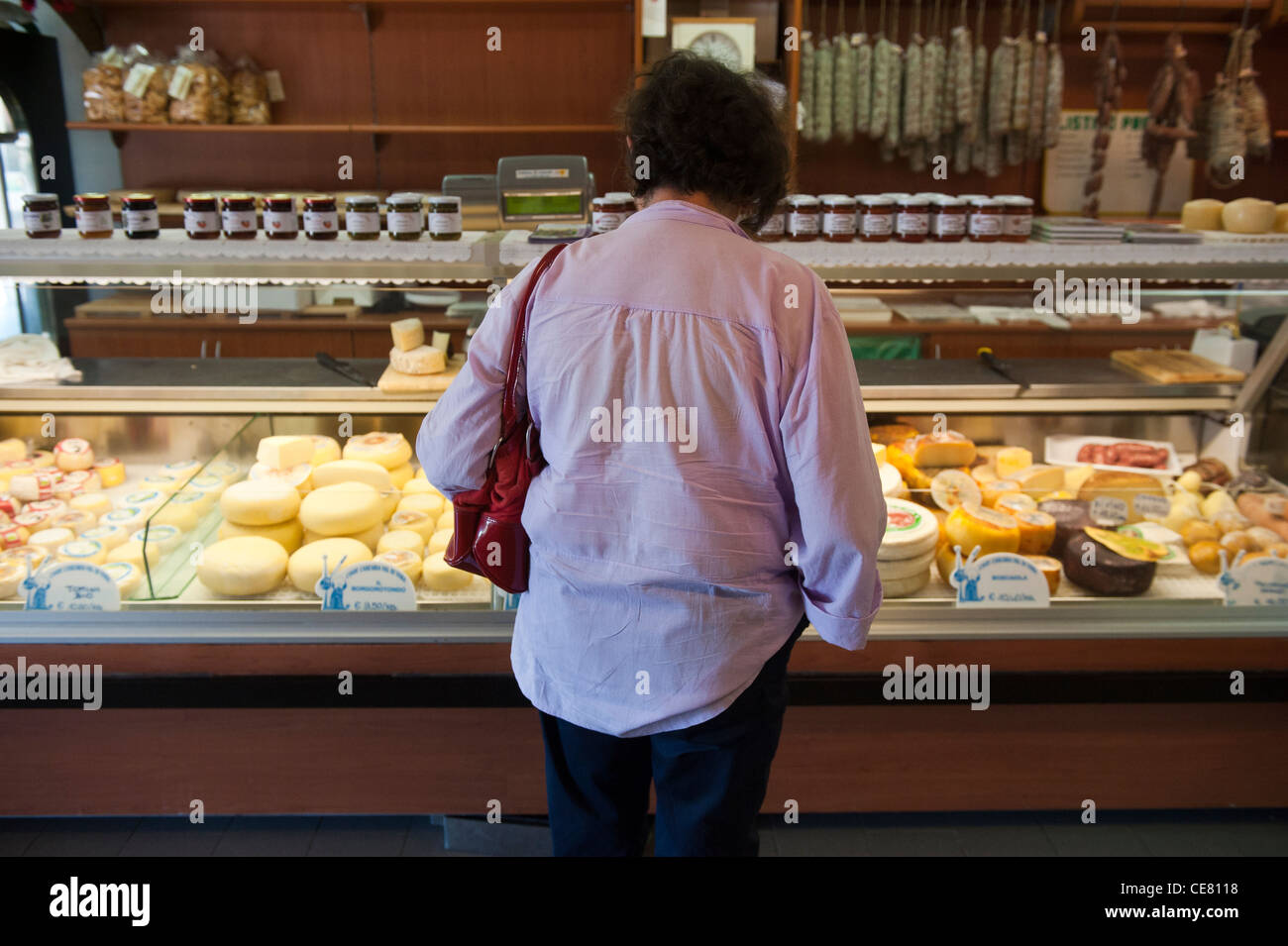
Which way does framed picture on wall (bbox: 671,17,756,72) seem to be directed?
toward the camera

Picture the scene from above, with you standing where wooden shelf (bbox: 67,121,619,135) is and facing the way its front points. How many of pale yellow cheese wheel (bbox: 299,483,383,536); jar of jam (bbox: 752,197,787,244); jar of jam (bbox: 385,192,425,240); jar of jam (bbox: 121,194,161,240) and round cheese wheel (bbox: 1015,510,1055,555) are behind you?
0

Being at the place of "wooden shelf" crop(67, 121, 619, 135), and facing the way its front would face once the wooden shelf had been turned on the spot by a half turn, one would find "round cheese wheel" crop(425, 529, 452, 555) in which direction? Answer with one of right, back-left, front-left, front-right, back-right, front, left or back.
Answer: back

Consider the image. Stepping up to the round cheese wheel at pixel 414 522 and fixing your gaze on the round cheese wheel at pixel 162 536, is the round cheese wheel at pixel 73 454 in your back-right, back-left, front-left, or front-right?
front-right

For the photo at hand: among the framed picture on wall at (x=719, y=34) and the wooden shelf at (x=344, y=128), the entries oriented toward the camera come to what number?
2

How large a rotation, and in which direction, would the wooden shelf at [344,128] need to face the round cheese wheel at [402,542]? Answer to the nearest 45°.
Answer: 0° — it already faces it

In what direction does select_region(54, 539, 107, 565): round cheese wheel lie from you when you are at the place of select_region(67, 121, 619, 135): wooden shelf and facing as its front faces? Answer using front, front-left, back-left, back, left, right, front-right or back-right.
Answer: front

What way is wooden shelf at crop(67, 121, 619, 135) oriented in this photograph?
toward the camera

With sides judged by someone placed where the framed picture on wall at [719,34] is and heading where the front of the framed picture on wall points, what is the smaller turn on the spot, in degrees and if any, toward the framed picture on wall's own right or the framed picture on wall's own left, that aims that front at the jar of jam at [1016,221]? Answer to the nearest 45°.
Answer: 0° — it already faces it

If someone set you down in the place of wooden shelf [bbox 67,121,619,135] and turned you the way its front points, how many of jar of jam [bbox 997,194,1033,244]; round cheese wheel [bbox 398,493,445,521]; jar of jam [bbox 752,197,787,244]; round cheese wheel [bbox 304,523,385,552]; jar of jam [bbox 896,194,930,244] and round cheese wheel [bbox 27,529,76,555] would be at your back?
0

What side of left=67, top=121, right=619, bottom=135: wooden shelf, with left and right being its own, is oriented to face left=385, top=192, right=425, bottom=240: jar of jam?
front

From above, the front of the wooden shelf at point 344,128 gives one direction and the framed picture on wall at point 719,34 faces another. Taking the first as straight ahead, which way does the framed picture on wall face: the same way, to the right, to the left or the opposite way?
the same way

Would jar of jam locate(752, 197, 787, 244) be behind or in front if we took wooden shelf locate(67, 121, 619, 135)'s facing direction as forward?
in front

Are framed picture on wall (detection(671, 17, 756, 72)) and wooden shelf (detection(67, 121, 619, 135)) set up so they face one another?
no

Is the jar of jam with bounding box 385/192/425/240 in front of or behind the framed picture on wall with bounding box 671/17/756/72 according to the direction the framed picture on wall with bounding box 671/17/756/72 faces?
in front

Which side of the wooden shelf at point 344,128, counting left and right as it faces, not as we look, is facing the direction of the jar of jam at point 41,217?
front
